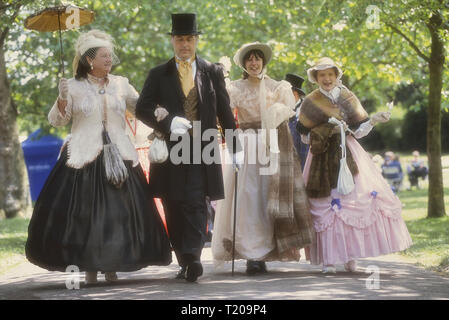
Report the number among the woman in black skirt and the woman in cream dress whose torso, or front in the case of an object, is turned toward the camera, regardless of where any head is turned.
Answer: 2

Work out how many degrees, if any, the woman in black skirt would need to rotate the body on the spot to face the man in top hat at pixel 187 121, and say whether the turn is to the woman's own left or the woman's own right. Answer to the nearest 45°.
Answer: approximately 90° to the woman's own left

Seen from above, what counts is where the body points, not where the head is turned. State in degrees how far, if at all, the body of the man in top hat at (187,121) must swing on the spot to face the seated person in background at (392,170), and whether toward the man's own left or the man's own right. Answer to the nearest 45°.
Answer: approximately 180°

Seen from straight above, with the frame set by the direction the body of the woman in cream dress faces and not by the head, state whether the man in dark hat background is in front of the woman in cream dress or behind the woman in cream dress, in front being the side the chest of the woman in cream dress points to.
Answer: behind

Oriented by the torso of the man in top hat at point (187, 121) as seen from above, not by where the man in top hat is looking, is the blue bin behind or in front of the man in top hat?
behind

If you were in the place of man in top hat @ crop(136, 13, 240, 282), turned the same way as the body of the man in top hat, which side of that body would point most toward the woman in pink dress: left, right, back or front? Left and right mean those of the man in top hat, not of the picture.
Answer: left

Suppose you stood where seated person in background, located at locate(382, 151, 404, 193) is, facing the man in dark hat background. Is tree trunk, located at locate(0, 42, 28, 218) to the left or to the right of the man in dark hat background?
right

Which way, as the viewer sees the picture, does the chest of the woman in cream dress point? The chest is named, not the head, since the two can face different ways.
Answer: toward the camera

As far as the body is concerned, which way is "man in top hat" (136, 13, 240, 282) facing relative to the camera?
toward the camera
